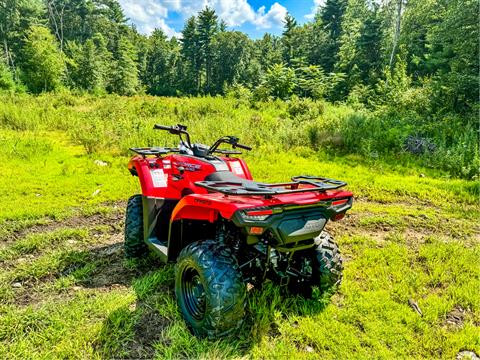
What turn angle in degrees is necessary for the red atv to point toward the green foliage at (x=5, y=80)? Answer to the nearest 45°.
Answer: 0° — it already faces it

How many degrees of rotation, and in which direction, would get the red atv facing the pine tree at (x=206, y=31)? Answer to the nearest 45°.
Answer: approximately 45° to its right

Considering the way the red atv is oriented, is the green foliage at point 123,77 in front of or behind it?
in front

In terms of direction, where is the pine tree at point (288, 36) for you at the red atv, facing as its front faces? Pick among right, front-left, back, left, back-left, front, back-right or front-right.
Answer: front-right

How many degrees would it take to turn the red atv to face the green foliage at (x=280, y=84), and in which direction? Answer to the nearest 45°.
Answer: approximately 45° to its right

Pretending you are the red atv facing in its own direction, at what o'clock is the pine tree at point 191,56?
The pine tree is roughly at 1 o'clock from the red atv.

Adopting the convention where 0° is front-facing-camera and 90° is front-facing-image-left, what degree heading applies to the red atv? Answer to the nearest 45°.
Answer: approximately 135°

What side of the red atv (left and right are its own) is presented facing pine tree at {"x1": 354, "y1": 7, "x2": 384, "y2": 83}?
right

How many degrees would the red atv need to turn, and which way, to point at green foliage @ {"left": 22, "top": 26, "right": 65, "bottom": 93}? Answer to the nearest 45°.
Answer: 0° — it already faces it
